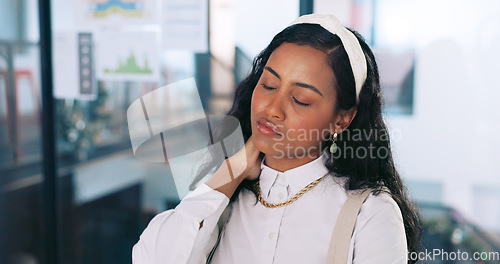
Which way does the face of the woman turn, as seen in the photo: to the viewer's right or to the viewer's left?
to the viewer's left

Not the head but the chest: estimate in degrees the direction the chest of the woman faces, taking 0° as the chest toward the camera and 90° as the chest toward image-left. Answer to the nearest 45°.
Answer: approximately 45°
